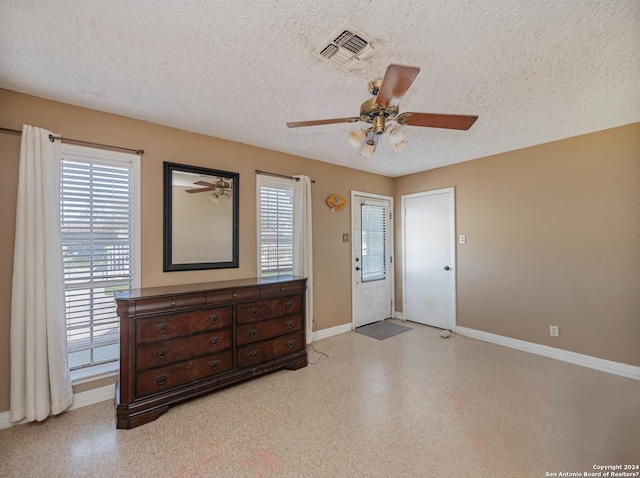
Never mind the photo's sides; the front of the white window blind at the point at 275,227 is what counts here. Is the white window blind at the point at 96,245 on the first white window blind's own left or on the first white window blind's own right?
on the first white window blind's own right

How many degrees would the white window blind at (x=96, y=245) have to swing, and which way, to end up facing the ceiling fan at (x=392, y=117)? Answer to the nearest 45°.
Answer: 0° — it already faces it

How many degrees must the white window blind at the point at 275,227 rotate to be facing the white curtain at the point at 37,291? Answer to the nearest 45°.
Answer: approximately 90° to its right

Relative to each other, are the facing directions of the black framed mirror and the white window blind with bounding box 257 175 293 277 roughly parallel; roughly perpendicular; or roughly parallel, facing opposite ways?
roughly parallel

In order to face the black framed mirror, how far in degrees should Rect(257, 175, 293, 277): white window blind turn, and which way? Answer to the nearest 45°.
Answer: approximately 90° to its right

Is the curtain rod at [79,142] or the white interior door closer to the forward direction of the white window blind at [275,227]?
the white interior door

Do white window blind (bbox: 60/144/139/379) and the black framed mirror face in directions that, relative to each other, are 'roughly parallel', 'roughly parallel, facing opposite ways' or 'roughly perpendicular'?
roughly parallel

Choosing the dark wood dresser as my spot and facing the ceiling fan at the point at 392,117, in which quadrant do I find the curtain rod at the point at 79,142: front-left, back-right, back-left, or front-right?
back-right

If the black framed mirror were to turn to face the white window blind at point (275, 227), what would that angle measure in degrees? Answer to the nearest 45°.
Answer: approximately 45° to its left

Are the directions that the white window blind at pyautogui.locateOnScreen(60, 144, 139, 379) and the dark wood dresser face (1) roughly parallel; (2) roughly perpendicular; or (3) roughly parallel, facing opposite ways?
roughly parallel

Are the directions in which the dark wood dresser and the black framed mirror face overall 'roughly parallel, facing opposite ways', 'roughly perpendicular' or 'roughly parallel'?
roughly parallel

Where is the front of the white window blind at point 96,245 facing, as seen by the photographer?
facing the viewer and to the right of the viewer
